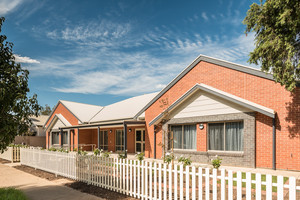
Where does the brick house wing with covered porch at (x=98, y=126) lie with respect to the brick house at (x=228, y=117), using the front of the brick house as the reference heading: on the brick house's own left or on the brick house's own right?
on the brick house's own right

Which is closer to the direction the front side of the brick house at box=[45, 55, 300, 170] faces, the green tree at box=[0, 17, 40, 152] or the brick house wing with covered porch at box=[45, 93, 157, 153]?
the green tree

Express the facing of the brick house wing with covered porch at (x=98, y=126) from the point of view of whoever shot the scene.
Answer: facing the viewer and to the left of the viewer

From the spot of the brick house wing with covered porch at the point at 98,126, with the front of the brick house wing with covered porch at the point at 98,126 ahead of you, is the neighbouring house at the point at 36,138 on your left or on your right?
on your right

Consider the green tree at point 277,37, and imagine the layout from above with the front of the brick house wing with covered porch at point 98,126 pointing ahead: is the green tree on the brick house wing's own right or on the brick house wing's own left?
on the brick house wing's own left

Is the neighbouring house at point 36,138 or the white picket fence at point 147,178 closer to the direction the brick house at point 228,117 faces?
the white picket fence

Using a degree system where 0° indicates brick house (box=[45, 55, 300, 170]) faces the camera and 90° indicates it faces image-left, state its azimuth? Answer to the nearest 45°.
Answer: approximately 45°

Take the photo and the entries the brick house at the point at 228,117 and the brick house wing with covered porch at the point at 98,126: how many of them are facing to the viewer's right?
0
